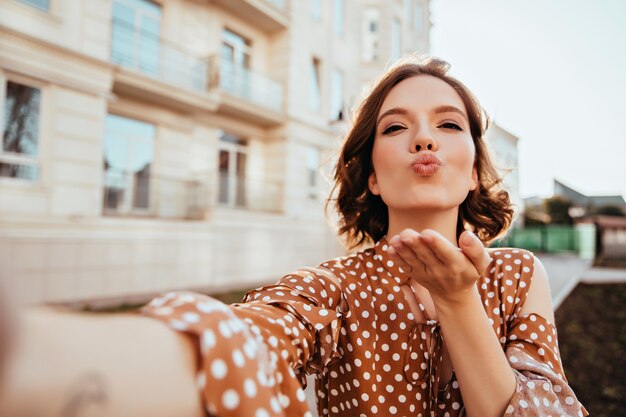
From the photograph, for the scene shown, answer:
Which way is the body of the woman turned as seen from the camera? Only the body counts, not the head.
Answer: toward the camera

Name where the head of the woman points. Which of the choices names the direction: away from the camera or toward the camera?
toward the camera

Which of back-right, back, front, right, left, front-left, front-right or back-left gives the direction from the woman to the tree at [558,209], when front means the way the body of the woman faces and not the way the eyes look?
back-left

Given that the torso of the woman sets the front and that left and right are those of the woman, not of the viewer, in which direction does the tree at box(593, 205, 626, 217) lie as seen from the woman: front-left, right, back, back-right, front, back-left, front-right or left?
back-left

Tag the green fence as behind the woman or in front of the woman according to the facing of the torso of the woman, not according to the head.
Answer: behind
